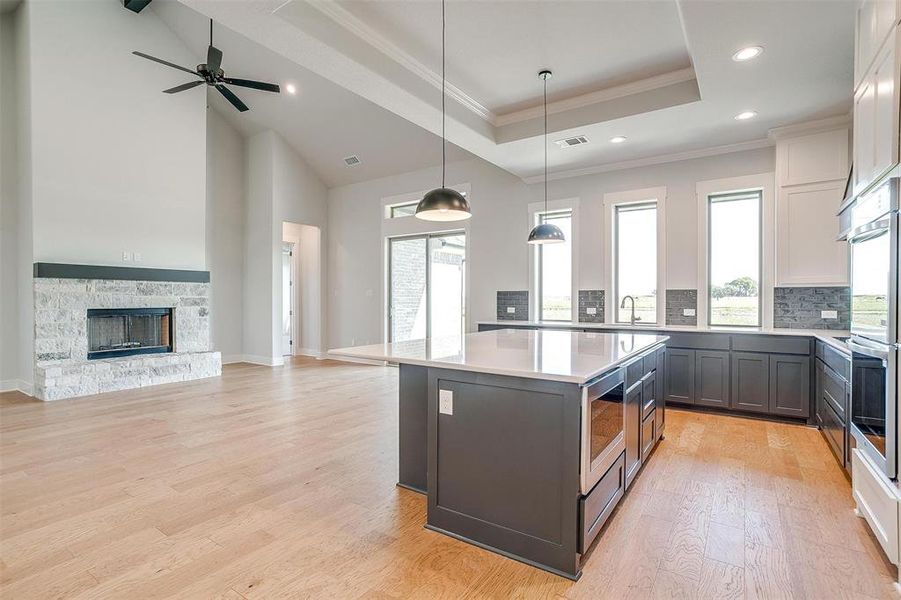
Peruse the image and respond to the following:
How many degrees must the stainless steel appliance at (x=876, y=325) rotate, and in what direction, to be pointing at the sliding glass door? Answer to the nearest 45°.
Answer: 0° — it already faces it

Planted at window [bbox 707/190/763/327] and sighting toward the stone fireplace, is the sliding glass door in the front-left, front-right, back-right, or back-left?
front-right

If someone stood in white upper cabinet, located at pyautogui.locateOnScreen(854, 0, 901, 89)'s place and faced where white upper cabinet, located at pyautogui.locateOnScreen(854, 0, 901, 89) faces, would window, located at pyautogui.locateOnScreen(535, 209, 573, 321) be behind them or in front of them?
in front

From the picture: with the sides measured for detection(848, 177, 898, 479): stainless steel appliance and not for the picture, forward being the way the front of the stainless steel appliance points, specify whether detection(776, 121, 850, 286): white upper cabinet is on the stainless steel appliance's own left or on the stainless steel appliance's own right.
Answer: on the stainless steel appliance's own right

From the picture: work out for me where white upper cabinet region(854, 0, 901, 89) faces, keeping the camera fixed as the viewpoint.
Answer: facing to the left of the viewer

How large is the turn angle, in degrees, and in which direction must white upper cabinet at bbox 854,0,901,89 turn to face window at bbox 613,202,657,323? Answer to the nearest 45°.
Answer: approximately 45° to its right

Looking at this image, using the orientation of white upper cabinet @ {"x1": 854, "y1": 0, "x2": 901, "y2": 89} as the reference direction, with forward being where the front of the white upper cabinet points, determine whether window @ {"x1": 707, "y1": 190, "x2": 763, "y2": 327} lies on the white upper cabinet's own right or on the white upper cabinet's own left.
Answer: on the white upper cabinet's own right

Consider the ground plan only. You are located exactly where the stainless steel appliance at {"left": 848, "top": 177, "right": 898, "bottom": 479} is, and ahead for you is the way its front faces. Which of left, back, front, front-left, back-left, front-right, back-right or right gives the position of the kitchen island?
front-left

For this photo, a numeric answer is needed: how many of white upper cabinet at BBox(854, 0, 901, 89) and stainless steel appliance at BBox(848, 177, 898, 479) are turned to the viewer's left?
2

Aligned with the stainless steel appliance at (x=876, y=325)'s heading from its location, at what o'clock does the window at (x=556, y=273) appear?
The window is roughly at 1 o'clock from the stainless steel appliance.

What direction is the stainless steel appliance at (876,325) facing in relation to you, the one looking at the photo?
facing to the left of the viewer

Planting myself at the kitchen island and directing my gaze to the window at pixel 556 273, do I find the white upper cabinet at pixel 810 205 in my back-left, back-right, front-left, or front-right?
front-right
